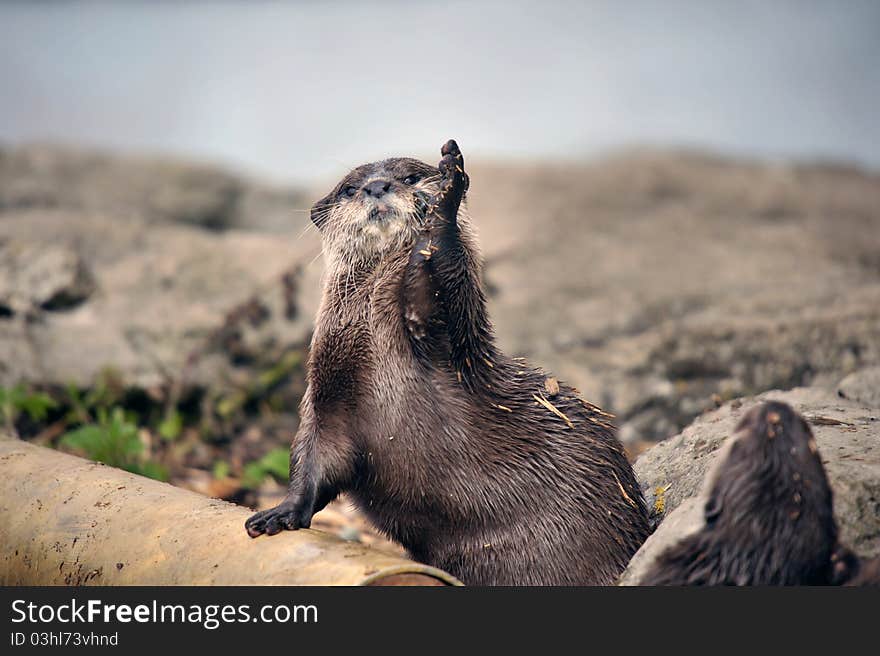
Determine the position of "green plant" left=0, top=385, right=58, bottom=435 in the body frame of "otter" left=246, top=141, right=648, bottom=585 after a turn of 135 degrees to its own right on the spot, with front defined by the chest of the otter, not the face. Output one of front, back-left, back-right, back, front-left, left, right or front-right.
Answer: front-left

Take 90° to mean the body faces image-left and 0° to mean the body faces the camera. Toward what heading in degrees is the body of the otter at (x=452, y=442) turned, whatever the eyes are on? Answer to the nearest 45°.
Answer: approximately 45°

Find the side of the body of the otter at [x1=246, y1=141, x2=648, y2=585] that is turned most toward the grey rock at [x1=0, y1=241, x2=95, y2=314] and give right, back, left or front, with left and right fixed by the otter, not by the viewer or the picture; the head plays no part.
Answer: right

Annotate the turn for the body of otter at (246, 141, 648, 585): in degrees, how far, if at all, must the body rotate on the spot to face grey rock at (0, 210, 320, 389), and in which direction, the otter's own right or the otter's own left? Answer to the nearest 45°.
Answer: approximately 90° to the otter's own right

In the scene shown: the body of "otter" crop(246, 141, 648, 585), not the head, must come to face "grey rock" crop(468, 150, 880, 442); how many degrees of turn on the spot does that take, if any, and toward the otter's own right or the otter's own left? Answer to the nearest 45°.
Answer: approximately 135° to the otter's own right

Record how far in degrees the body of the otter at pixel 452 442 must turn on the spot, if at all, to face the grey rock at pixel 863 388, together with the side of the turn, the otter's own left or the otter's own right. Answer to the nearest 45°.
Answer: approximately 180°

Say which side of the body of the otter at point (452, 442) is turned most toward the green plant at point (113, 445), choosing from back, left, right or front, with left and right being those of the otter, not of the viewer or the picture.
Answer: right
